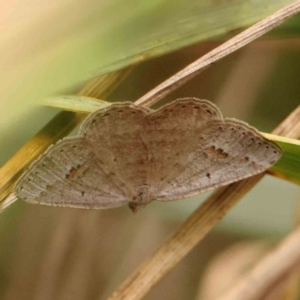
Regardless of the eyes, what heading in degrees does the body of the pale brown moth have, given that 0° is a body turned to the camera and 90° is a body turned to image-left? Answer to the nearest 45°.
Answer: approximately 0°
